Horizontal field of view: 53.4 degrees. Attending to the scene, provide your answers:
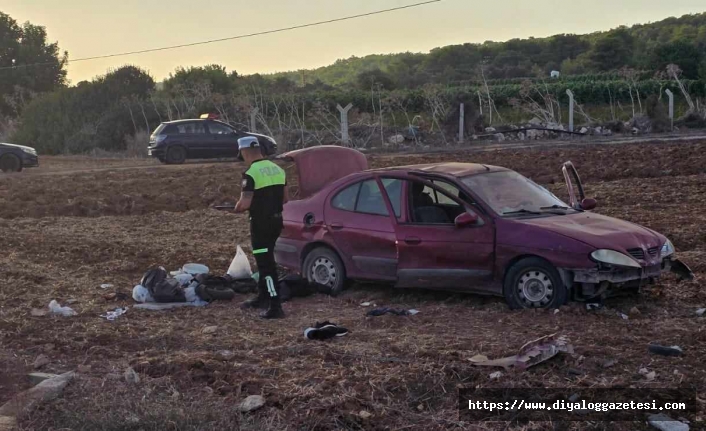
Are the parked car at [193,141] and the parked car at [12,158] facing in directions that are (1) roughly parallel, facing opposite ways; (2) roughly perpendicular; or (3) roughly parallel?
roughly parallel

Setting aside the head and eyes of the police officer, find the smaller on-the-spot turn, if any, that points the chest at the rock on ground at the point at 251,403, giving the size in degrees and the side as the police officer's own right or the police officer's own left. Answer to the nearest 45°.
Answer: approximately 135° to the police officer's own left

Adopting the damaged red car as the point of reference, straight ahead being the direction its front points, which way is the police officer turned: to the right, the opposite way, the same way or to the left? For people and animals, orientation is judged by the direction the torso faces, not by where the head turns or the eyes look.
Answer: the opposite way

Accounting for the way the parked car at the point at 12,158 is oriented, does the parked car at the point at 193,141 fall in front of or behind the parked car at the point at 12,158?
in front

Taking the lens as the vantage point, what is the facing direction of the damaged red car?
facing the viewer and to the right of the viewer

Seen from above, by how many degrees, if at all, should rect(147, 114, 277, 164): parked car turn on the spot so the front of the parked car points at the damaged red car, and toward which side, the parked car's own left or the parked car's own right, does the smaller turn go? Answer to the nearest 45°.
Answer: approximately 90° to the parked car's own right

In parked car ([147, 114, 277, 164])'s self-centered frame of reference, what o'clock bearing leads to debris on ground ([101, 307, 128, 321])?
The debris on ground is roughly at 3 o'clock from the parked car.

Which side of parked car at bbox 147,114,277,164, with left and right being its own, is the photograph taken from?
right

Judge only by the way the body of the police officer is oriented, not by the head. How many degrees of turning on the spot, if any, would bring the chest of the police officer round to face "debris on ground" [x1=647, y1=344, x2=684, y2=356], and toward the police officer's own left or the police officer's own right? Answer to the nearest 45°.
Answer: approximately 180°

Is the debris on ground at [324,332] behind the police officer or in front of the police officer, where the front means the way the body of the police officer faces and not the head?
behind

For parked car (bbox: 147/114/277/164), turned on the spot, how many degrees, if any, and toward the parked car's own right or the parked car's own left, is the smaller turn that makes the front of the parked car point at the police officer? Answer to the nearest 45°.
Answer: approximately 90° to the parked car's own right

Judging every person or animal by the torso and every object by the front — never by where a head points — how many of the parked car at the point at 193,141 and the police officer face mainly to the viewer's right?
1

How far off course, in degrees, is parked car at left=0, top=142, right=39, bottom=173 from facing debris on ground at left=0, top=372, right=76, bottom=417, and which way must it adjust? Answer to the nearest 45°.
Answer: approximately 90° to its right

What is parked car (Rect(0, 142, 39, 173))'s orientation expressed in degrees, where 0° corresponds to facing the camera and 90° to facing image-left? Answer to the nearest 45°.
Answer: approximately 270°

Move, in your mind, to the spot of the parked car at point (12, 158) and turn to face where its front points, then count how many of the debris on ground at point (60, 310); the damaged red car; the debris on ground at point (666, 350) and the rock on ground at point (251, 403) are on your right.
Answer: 4

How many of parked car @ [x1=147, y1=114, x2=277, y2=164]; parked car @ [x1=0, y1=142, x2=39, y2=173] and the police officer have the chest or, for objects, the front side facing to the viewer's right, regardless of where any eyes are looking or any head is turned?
2
